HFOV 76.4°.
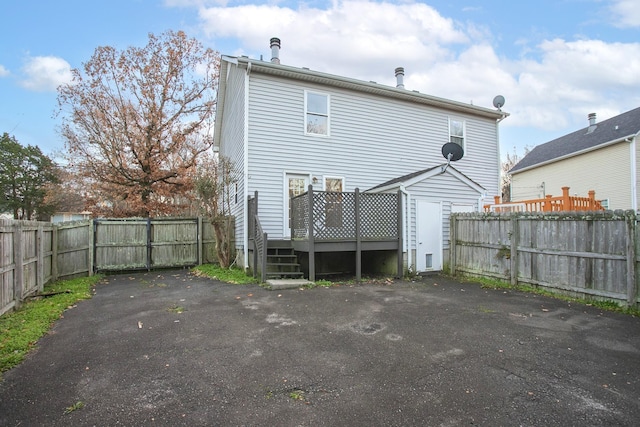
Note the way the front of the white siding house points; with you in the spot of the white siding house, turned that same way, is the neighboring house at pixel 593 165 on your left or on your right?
on your right

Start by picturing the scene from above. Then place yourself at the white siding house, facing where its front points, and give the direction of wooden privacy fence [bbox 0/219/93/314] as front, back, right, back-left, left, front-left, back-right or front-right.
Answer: left

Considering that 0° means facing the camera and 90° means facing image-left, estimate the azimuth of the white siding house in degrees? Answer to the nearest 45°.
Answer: approximately 135°

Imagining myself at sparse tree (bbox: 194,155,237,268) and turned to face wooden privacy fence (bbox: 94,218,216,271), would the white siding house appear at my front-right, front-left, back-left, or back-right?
back-right
